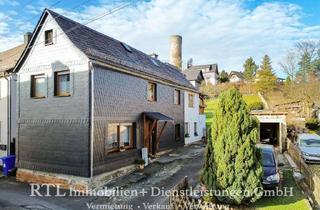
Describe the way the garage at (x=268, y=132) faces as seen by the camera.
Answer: facing the viewer

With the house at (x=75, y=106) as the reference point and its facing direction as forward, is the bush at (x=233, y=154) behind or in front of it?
in front

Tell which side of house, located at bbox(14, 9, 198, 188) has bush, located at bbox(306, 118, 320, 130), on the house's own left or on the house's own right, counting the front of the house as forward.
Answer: on the house's own left

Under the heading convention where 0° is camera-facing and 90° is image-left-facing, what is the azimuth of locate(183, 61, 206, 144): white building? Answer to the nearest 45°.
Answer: approximately 315°

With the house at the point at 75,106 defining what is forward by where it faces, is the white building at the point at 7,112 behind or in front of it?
behind

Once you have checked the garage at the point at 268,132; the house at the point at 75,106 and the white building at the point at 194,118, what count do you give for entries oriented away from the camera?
0

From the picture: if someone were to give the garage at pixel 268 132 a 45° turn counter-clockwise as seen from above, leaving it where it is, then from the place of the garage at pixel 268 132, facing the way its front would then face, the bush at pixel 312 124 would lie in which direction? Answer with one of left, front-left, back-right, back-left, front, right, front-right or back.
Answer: left

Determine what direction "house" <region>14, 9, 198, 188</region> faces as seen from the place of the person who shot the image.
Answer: facing the viewer and to the right of the viewer

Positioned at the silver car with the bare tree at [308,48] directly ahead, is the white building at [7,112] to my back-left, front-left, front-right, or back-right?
back-left

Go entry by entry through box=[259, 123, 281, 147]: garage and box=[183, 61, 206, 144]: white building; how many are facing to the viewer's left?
0

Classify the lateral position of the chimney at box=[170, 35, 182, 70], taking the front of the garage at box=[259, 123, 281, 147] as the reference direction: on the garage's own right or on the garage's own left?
on the garage's own right

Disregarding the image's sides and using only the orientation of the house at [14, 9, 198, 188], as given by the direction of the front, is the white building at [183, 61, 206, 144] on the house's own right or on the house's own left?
on the house's own left

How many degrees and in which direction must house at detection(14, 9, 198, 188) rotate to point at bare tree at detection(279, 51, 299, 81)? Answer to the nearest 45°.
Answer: approximately 90° to its left

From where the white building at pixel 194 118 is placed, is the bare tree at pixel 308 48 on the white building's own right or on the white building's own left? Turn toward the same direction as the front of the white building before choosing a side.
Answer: on the white building's own left
